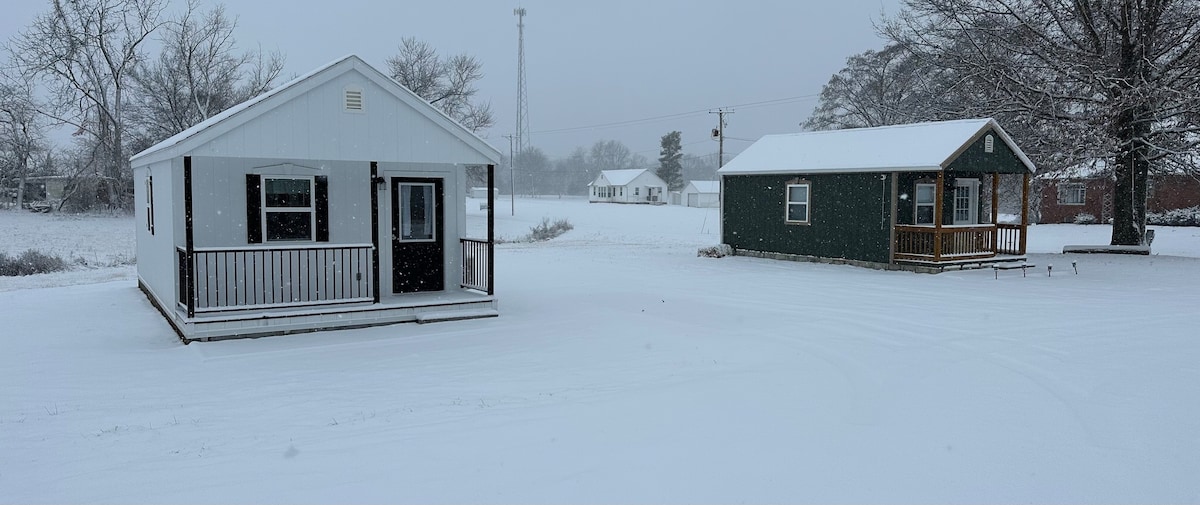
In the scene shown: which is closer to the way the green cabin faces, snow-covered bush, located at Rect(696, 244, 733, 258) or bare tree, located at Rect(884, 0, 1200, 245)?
the bare tree

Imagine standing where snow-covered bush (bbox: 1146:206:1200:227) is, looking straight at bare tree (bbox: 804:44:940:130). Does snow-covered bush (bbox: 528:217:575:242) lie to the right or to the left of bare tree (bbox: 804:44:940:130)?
left

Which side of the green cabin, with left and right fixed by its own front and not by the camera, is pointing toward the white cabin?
right

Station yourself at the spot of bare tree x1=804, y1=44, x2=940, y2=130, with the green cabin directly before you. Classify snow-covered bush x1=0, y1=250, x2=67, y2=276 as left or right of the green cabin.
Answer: right

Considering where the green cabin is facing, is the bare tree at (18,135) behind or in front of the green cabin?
behind

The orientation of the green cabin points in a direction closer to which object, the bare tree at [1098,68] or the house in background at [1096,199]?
the bare tree

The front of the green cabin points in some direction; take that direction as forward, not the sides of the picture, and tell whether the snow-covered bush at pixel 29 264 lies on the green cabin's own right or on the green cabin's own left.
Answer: on the green cabin's own right

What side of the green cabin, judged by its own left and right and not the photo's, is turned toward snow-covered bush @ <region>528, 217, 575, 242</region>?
back

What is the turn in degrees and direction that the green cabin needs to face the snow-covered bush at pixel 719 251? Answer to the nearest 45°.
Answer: approximately 135° to its right

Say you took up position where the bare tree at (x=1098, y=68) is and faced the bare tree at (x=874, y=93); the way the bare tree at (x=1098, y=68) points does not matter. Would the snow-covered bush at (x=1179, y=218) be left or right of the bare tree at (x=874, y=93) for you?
right

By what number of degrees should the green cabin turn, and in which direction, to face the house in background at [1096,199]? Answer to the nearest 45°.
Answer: approximately 90° to its left

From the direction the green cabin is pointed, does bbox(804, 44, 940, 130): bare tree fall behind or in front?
behind

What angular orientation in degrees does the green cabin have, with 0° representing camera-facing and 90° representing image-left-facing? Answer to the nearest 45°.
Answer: approximately 315°
